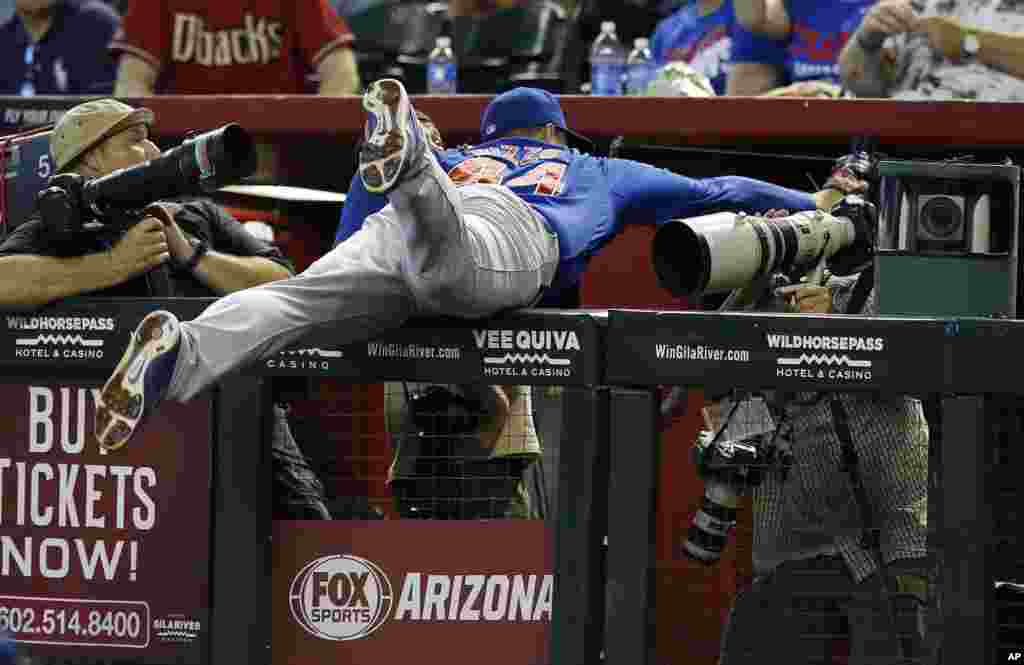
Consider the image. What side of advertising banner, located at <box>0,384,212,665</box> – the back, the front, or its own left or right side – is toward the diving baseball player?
left

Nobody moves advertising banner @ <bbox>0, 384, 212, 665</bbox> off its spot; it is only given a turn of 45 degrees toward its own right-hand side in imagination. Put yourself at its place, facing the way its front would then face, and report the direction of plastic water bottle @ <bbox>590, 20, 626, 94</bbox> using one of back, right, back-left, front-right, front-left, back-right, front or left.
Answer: back

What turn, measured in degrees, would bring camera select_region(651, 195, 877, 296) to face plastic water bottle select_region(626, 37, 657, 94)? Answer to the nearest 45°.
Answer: approximately 135° to its right

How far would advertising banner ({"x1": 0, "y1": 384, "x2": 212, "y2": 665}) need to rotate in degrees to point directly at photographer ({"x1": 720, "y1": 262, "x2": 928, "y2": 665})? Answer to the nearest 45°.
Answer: approximately 90° to its left

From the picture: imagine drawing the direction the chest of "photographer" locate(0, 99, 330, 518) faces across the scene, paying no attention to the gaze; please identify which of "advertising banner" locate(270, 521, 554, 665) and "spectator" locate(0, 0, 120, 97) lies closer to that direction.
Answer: the advertising banner

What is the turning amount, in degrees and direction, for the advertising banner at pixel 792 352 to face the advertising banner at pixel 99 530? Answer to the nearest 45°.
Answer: approximately 90° to its right

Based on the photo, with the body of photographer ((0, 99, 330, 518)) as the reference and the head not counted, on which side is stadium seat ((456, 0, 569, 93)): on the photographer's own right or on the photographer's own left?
on the photographer's own left

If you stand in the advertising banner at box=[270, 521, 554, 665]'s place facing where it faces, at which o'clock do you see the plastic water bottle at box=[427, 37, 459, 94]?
The plastic water bottle is roughly at 6 o'clock from the advertising banner.

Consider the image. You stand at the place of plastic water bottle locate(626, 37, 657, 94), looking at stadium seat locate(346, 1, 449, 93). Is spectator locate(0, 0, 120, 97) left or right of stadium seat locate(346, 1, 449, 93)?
left

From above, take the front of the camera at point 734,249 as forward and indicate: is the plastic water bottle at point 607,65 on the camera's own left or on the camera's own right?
on the camera's own right

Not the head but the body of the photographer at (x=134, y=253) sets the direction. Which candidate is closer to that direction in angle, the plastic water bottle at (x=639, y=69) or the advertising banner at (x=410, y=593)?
the advertising banner
